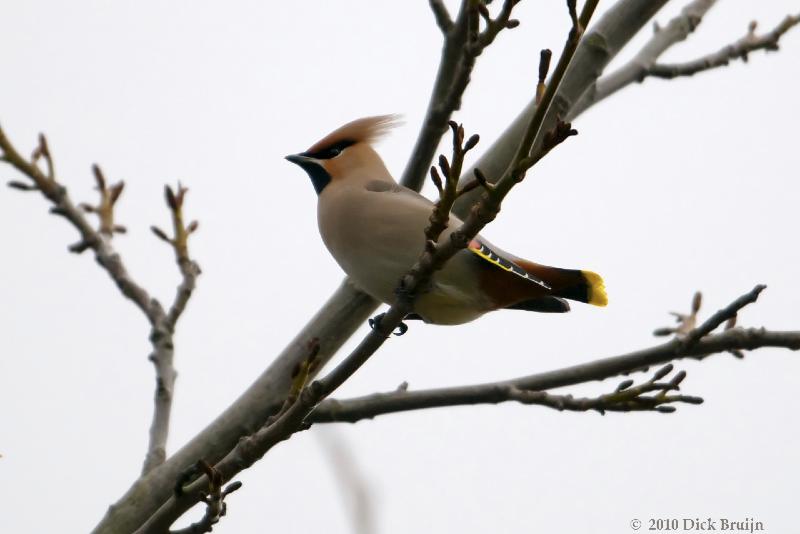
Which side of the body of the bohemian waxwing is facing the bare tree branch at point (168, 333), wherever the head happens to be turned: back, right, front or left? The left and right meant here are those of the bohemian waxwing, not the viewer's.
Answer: front

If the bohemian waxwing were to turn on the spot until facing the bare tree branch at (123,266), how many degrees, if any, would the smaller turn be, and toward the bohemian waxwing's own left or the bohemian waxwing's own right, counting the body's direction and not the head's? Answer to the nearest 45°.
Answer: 0° — it already faces it

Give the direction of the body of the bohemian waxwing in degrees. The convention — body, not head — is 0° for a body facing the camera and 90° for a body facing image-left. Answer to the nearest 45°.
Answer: approximately 90°
